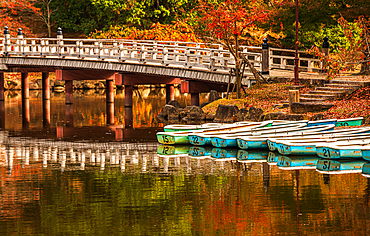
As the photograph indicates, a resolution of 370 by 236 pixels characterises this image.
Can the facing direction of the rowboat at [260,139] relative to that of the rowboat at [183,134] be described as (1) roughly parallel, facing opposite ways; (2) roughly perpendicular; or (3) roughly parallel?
roughly parallel

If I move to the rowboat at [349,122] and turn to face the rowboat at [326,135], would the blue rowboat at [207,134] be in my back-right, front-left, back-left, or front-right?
front-right

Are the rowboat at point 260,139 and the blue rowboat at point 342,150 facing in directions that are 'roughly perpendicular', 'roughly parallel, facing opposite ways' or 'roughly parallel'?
roughly parallel
